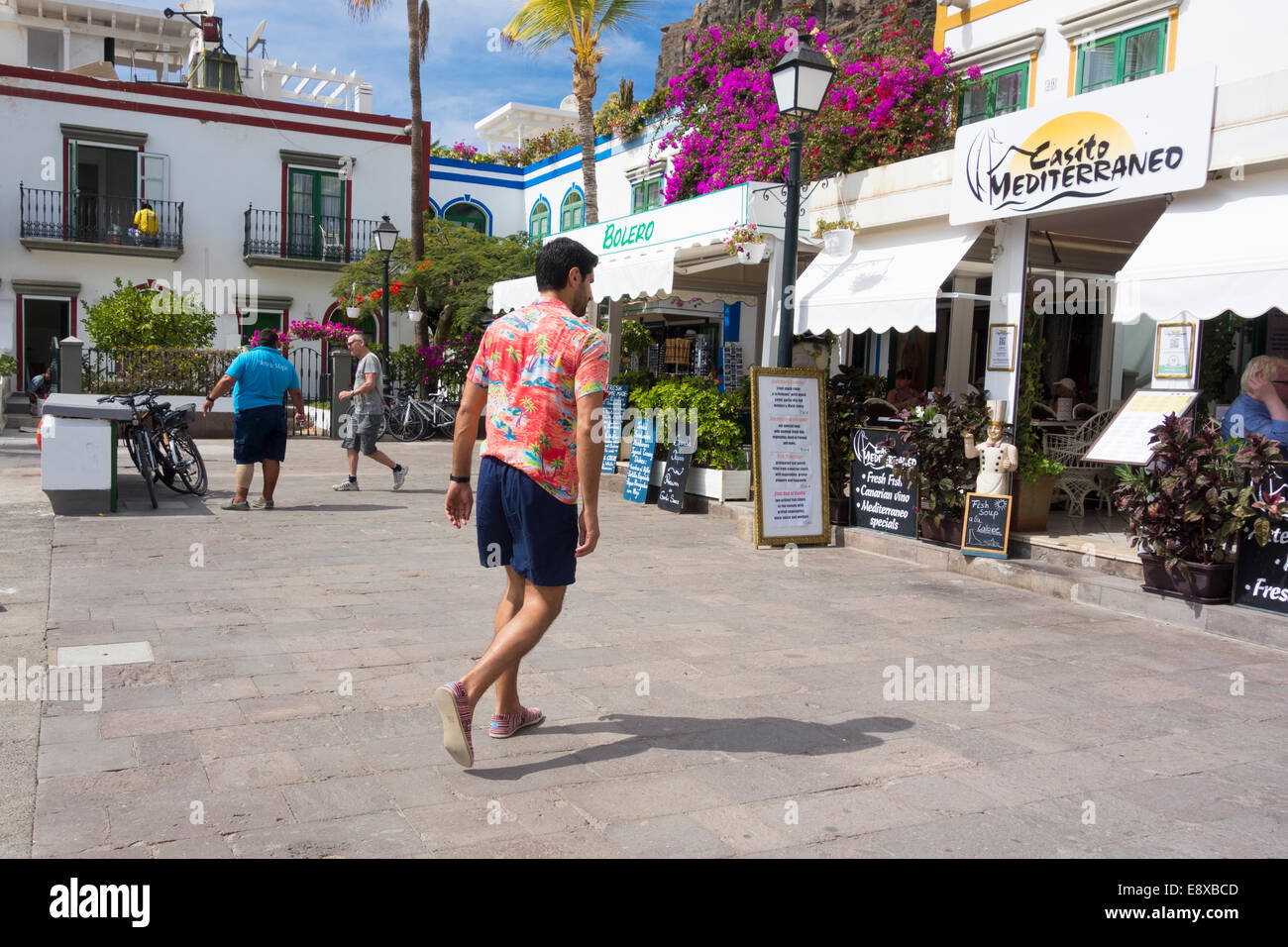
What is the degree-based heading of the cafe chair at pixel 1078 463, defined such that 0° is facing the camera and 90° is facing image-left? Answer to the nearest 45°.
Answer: approximately 90°

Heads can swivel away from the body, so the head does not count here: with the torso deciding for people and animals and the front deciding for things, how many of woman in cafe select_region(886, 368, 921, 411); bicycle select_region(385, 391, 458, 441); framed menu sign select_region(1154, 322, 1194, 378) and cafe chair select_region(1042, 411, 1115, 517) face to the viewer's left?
2

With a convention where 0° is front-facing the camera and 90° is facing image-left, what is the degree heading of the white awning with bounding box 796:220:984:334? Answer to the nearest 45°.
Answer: approximately 45°

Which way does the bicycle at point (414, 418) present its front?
to the viewer's left

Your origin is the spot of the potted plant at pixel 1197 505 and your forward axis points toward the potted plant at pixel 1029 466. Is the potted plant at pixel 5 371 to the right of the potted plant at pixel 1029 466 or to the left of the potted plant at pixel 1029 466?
left

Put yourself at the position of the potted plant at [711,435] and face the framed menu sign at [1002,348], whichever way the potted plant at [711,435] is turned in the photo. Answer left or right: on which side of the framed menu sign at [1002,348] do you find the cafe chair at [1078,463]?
left

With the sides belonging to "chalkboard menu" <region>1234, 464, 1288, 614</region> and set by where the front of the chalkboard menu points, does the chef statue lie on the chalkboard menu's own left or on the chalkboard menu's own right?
on the chalkboard menu's own right
